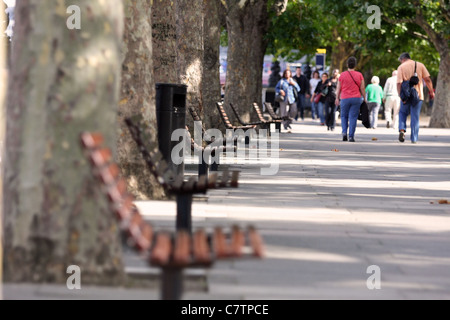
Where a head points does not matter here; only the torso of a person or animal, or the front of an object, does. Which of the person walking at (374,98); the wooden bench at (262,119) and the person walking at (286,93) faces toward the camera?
the person walking at (286,93)

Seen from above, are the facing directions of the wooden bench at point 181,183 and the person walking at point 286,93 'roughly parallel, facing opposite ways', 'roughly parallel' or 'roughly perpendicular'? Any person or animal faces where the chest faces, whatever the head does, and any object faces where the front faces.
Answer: roughly perpendicular

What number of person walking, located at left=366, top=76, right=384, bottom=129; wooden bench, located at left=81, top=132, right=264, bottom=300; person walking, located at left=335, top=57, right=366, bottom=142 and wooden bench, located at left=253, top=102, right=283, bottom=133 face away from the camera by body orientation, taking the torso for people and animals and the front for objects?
2

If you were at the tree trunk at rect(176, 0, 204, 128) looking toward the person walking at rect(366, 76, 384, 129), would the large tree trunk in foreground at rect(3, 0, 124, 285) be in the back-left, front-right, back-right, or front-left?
back-right

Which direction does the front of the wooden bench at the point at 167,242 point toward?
to the viewer's right

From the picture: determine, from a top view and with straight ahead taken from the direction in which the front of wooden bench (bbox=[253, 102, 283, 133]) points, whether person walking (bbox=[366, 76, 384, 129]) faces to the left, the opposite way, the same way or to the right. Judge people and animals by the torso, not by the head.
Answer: to the left

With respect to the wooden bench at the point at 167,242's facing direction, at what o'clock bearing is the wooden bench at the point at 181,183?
the wooden bench at the point at 181,183 is roughly at 9 o'clock from the wooden bench at the point at 167,242.

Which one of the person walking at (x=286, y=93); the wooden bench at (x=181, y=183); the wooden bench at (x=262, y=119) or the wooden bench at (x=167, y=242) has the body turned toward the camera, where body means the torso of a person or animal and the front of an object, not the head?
the person walking

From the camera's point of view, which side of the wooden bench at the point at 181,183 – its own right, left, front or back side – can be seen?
right

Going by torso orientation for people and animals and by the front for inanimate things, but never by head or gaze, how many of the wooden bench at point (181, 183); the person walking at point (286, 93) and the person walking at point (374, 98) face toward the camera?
1

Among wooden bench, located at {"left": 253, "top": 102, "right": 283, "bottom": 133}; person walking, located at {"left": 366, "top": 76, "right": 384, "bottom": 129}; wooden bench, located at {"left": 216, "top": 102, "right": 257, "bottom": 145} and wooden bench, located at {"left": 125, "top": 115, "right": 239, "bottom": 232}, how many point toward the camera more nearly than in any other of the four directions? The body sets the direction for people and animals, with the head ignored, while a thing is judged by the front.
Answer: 0

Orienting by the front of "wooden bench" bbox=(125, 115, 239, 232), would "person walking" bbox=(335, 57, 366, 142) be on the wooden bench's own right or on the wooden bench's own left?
on the wooden bench's own left

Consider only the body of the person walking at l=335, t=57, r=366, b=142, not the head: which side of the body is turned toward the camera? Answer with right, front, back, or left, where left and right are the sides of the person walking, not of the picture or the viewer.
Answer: back

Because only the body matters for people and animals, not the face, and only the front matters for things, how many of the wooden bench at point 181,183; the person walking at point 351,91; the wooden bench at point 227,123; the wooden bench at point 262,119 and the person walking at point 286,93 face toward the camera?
1

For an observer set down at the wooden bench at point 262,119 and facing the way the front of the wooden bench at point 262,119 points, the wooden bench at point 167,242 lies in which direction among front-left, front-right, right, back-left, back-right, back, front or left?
right

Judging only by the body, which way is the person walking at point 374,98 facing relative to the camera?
away from the camera

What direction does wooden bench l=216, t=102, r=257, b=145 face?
to the viewer's right
